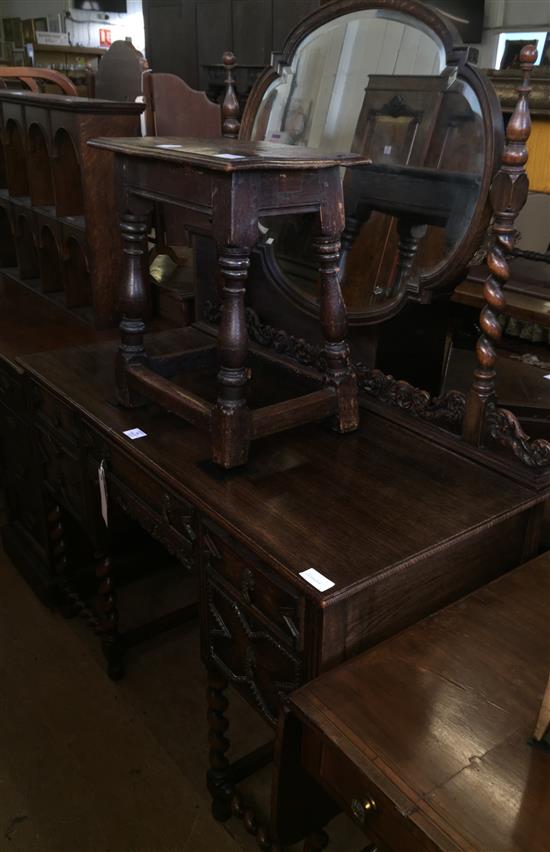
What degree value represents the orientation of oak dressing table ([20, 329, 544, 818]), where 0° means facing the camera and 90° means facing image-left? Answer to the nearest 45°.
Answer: approximately 45°

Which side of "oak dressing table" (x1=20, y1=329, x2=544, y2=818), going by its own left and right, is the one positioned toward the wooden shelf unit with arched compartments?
right
